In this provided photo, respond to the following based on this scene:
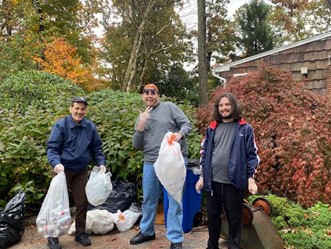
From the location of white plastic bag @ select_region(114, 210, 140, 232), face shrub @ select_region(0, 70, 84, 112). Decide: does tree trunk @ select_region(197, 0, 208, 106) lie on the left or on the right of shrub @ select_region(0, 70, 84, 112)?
right

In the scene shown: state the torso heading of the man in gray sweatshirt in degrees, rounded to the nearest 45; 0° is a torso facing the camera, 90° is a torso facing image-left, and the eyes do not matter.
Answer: approximately 45°

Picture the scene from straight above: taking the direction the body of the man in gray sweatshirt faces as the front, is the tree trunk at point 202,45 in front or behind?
behind

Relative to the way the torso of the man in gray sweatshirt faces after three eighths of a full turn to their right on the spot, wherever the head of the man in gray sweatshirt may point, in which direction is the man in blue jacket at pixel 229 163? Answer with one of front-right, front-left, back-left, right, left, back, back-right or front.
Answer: back-right

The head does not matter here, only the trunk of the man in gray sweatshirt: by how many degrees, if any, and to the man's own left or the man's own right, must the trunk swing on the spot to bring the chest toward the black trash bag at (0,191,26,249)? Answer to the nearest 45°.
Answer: approximately 45° to the man's own right

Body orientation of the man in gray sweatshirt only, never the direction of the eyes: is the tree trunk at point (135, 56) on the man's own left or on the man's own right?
on the man's own right
